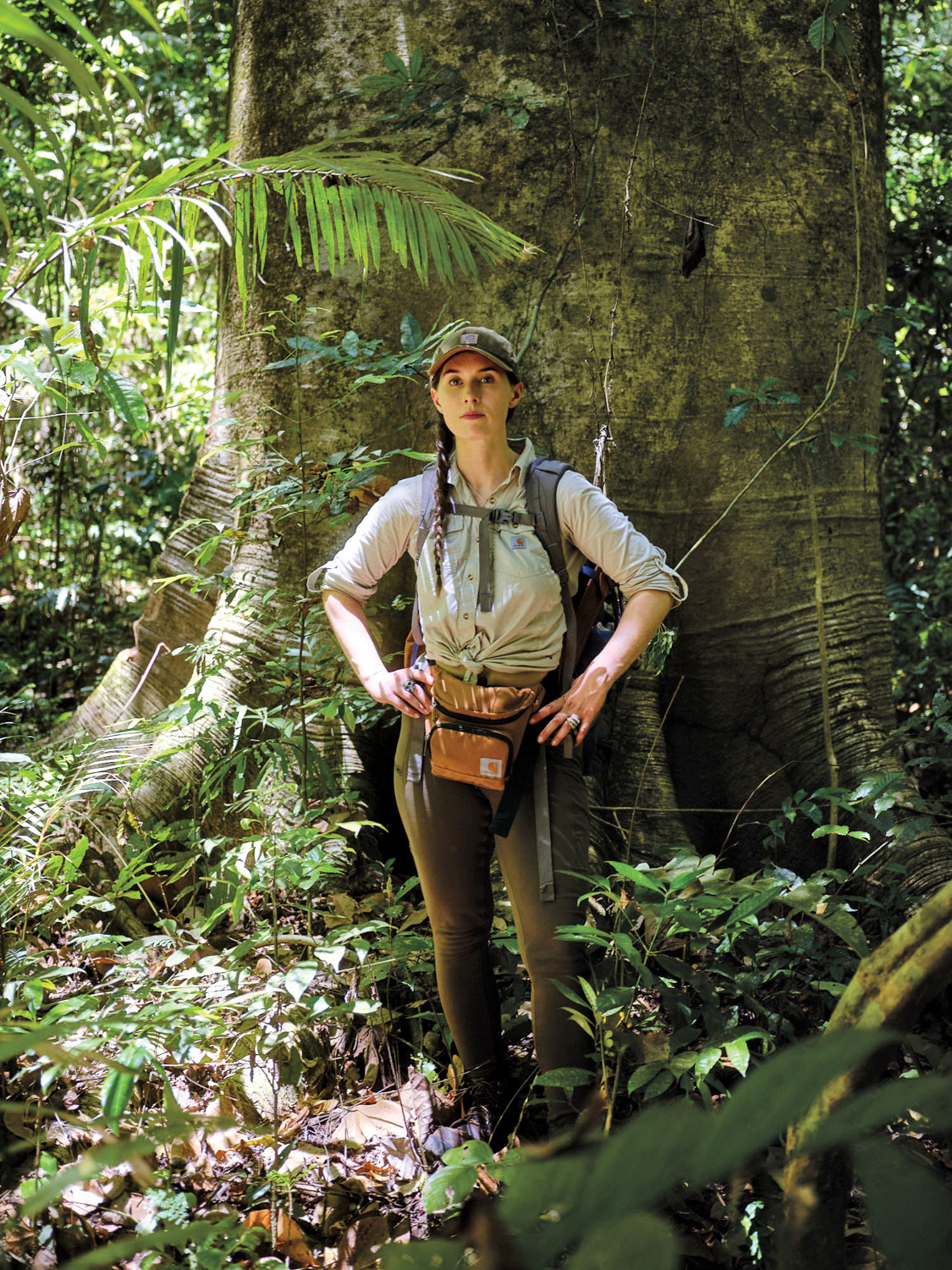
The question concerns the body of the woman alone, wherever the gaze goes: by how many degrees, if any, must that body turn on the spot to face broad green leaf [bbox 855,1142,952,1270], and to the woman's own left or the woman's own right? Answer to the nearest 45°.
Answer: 0° — they already face it

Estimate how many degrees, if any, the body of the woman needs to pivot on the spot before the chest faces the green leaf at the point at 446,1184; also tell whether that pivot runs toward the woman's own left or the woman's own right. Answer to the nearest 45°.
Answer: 0° — they already face it

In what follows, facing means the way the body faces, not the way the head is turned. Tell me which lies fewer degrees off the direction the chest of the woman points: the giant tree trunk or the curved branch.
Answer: the curved branch

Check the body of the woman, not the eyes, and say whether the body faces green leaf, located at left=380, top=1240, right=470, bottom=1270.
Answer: yes

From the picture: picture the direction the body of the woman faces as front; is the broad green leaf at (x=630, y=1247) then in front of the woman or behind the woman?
in front
